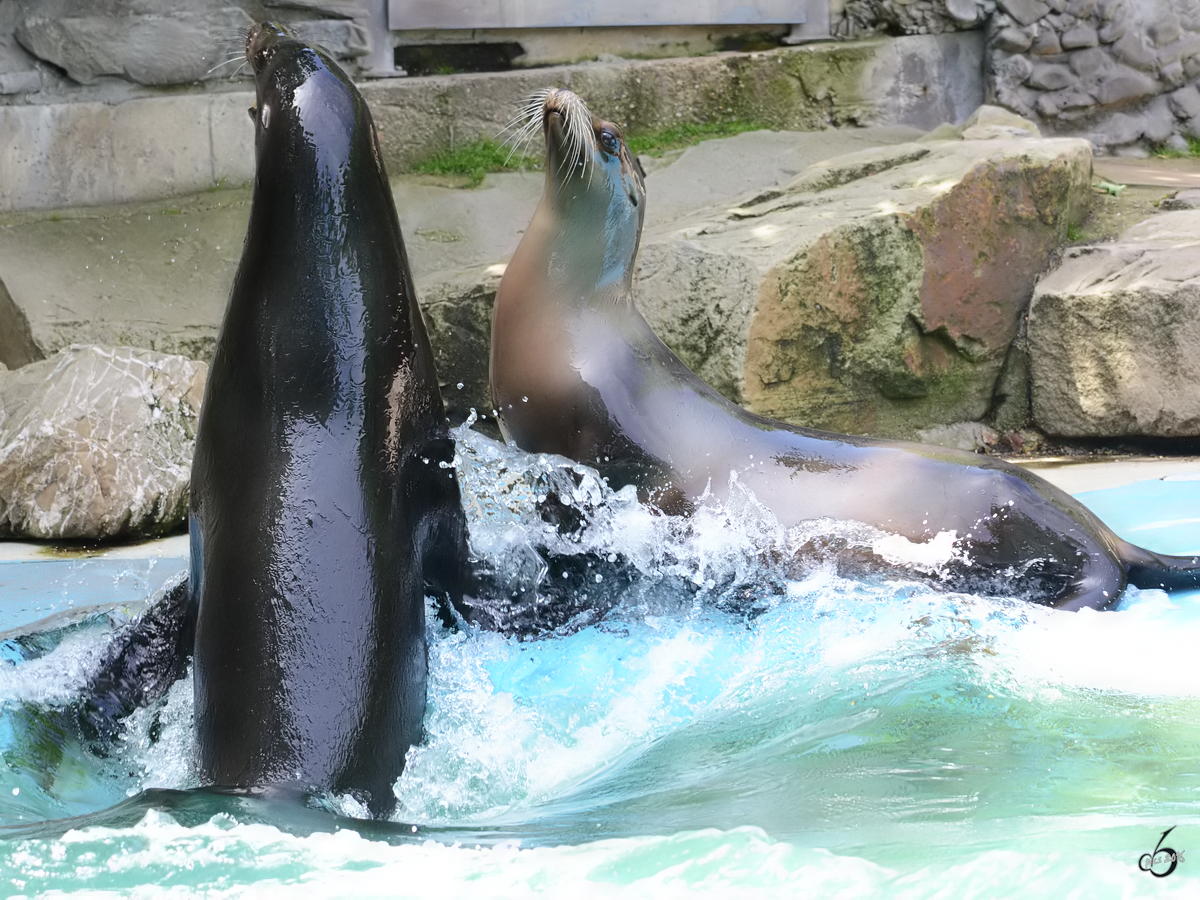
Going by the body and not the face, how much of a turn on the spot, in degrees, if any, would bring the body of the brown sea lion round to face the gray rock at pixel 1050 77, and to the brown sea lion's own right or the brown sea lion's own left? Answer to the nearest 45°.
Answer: approximately 90° to the brown sea lion's own right

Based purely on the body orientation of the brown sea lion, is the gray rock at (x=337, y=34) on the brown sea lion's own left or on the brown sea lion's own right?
on the brown sea lion's own right

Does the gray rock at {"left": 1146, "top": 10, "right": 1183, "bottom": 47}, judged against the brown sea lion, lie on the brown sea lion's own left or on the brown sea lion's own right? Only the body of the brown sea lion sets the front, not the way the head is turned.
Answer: on the brown sea lion's own right

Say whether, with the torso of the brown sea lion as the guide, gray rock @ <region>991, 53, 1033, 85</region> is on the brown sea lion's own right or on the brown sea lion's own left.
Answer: on the brown sea lion's own right

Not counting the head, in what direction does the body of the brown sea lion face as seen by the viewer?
to the viewer's left

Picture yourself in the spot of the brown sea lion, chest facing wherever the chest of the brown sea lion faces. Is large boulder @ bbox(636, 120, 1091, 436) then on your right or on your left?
on your right

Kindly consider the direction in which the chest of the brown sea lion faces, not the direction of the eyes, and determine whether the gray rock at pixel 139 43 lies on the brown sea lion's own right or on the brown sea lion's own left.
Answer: on the brown sea lion's own right

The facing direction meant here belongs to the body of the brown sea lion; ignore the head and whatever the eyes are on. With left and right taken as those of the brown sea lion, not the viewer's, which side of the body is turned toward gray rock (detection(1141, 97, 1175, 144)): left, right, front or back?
right

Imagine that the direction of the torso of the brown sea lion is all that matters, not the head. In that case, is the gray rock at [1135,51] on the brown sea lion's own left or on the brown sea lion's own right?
on the brown sea lion's own right

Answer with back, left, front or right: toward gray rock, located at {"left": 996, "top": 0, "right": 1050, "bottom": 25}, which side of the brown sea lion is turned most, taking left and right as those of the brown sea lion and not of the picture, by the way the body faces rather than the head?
right
